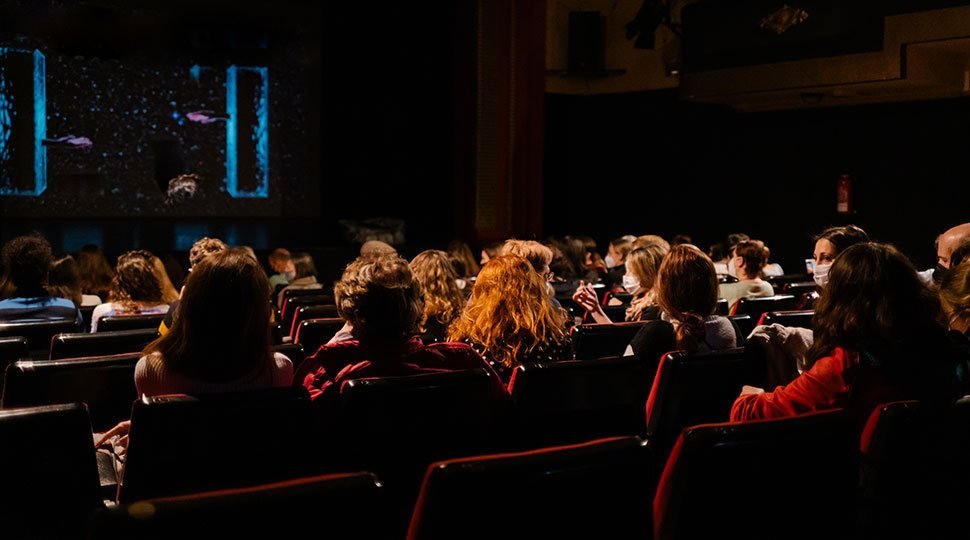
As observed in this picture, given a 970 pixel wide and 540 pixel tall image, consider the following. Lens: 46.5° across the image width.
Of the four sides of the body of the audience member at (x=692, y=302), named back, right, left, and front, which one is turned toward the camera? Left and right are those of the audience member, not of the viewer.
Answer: back

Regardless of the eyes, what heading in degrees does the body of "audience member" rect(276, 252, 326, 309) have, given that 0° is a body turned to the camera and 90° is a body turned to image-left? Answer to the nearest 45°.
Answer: approximately 135°

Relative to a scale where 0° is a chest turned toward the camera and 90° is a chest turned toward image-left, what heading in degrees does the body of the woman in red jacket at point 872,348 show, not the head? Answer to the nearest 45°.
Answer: approximately 135°

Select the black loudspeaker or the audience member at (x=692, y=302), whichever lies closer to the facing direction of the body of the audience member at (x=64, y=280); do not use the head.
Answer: the black loudspeaker

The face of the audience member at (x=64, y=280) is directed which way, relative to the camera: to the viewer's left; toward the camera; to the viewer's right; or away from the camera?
away from the camera

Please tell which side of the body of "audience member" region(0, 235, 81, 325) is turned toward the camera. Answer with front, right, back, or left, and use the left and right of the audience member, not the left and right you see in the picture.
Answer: back

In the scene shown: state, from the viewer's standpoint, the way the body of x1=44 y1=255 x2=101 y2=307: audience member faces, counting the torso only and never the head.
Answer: away from the camera

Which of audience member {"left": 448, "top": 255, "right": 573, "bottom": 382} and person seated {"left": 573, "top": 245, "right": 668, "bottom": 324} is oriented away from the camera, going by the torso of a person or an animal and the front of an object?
the audience member

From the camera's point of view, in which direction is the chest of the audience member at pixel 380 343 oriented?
away from the camera

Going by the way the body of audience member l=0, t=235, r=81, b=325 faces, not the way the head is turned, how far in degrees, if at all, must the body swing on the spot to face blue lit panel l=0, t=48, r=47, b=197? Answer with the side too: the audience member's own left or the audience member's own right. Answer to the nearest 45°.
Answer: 0° — they already face it

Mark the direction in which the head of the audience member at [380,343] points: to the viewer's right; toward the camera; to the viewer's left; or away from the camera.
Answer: away from the camera

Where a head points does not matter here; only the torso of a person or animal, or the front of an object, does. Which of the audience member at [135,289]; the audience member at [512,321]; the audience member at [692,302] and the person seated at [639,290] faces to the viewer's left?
the person seated

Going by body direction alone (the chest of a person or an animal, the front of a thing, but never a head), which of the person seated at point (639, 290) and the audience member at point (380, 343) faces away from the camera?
the audience member

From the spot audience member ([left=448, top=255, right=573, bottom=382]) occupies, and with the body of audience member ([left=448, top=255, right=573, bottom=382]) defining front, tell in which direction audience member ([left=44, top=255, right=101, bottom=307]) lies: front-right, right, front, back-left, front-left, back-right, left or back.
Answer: front-left
